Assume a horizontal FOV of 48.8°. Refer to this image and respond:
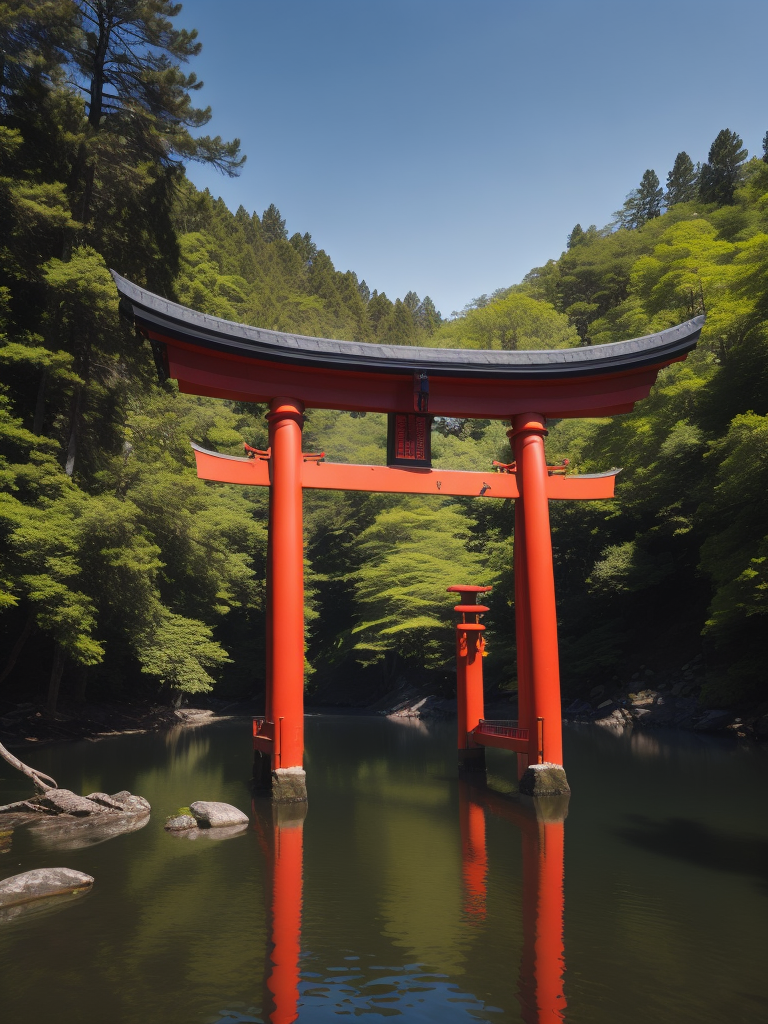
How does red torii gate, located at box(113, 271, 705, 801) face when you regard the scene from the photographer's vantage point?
facing the viewer
